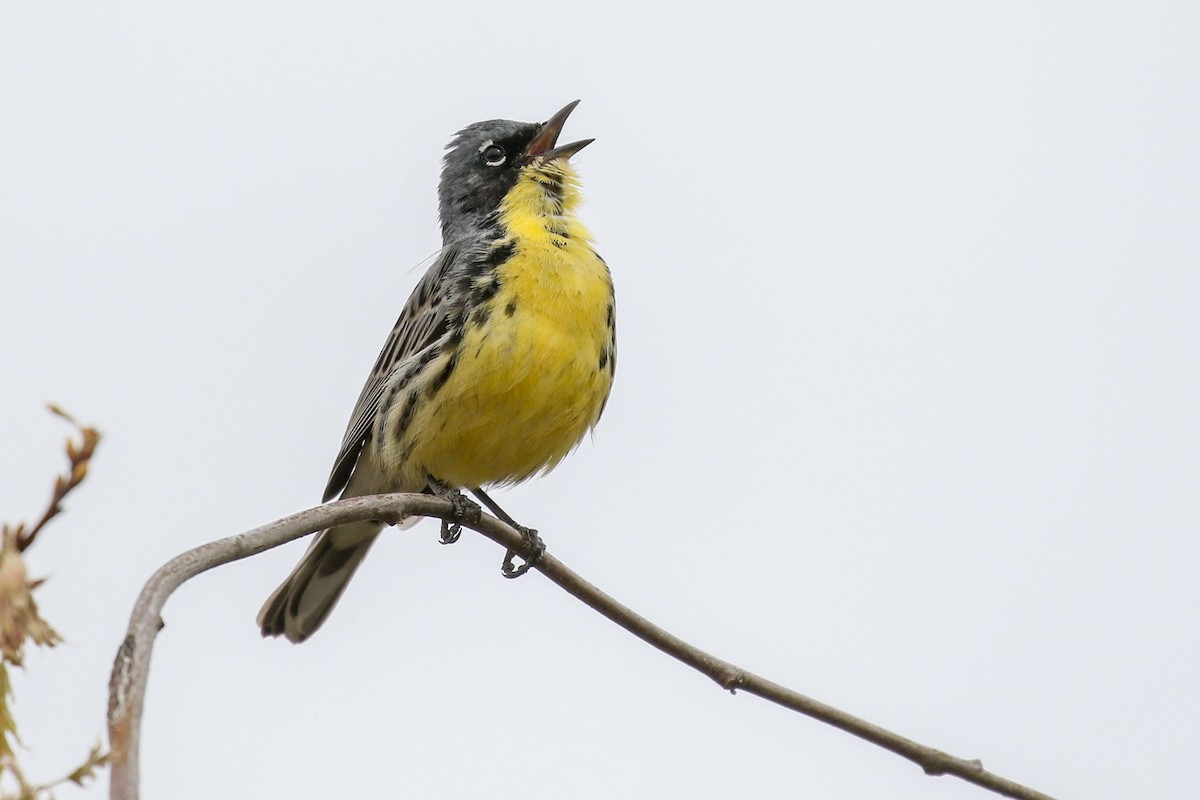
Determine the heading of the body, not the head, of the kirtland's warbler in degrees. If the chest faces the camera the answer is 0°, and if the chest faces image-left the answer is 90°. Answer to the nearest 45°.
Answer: approximately 315°
